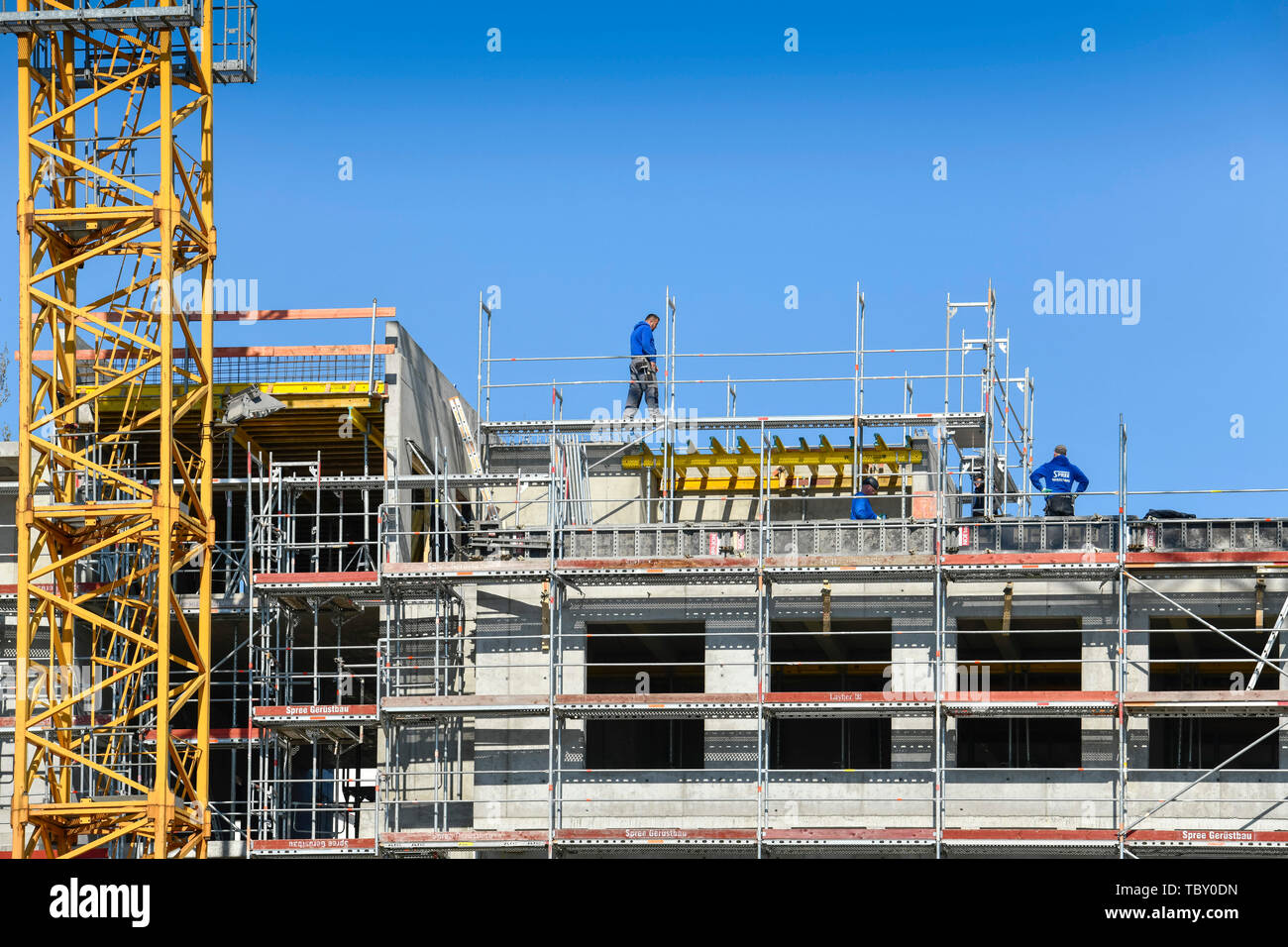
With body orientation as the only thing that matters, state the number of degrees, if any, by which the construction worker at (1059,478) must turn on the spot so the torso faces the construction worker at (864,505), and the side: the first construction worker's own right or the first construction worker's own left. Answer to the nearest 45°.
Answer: approximately 90° to the first construction worker's own left

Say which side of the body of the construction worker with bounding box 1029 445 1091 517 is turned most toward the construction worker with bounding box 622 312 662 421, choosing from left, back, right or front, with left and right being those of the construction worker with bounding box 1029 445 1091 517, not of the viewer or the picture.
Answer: left

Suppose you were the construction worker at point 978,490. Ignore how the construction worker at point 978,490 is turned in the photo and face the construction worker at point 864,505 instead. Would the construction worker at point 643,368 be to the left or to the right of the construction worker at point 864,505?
right

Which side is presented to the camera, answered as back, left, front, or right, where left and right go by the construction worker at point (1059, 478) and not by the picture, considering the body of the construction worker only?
back
